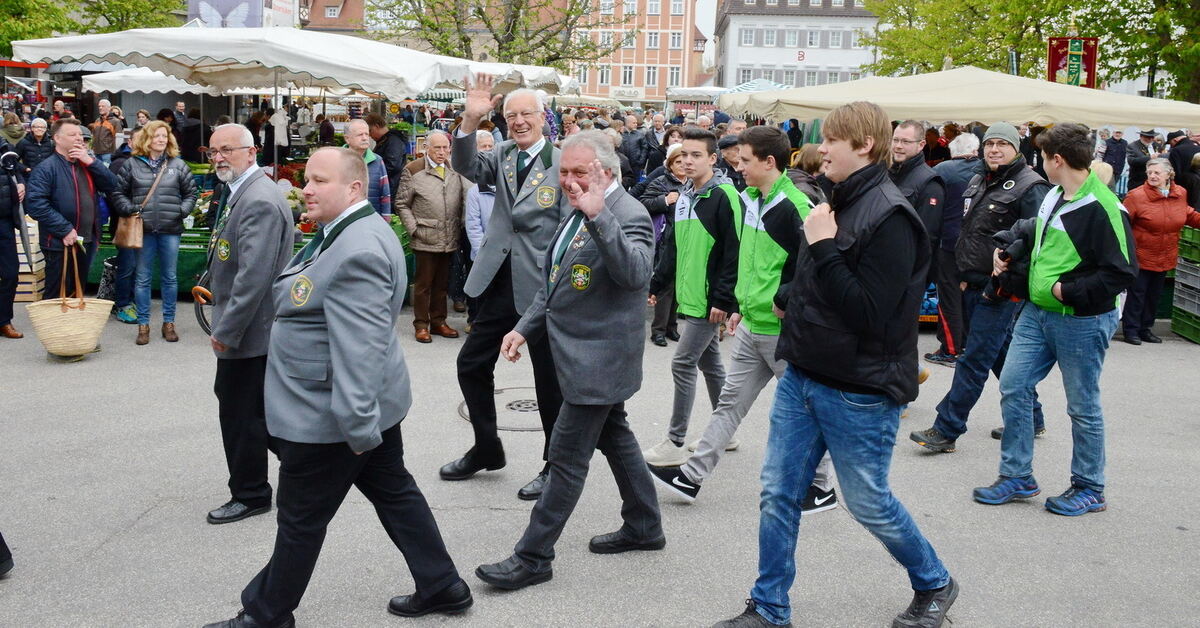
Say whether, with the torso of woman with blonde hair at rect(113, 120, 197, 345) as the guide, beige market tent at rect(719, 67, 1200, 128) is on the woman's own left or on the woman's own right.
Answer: on the woman's own left

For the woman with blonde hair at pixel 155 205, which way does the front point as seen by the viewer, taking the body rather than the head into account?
toward the camera

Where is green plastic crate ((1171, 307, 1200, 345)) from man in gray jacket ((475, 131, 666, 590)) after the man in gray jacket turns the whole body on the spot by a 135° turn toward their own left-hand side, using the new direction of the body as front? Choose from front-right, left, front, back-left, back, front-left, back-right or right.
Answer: front-left

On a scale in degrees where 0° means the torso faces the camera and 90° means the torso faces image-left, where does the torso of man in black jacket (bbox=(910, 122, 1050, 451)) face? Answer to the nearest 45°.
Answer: approximately 45°

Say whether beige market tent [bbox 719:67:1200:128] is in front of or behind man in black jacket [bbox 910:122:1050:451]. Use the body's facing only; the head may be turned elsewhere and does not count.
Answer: behind

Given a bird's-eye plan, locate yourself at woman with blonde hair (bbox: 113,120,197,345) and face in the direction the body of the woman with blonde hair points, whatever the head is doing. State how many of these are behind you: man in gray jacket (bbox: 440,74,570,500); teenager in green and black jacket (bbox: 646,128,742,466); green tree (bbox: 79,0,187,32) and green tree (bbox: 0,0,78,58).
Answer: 2

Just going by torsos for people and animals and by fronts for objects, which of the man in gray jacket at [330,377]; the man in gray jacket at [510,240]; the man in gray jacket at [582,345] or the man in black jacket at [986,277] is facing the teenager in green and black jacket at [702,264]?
the man in black jacket

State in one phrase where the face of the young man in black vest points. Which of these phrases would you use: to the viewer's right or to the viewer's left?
to the viewer's left

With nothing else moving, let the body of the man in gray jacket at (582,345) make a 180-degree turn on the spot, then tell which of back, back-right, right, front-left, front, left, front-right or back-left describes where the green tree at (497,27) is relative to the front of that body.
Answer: front-left

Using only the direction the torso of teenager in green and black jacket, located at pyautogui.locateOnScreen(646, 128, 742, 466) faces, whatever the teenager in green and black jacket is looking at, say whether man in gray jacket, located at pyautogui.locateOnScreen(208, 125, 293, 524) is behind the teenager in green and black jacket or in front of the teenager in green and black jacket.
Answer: in front

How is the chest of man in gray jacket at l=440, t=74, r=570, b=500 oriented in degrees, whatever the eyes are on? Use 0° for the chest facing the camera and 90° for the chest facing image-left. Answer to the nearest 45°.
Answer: approximately 45°

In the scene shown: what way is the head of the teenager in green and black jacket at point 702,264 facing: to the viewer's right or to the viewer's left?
to the viewer's left

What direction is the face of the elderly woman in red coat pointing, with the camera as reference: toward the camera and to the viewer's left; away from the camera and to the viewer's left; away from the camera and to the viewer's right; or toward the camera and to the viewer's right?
toward the camera and to the viewer's left

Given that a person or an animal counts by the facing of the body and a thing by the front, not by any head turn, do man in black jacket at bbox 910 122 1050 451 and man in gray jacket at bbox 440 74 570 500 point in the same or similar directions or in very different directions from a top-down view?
same or similar directions

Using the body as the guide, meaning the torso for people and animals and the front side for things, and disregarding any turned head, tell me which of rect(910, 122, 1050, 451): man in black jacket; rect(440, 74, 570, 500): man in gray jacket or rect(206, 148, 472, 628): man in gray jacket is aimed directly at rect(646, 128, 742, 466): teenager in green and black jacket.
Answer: the man in black jacket

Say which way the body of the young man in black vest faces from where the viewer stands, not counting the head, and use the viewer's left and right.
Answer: facing to the left of the viewer
